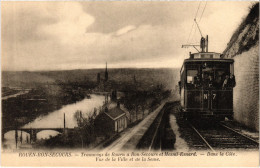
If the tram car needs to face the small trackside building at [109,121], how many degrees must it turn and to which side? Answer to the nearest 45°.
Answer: approximately 135° to its right

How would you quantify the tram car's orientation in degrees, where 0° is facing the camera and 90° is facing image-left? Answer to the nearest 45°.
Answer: approximately 0°

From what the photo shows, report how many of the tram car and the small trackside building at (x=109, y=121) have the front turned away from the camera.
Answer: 0

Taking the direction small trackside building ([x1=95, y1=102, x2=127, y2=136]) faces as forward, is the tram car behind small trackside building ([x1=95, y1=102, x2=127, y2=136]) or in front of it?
in front
